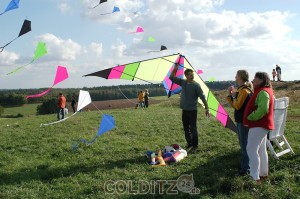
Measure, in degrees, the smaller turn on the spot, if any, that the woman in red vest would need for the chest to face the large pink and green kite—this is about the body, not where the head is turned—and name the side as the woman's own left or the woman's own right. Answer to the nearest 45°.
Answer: approximately 45° to the woman's own right

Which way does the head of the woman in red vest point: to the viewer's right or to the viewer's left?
to the viewer's left

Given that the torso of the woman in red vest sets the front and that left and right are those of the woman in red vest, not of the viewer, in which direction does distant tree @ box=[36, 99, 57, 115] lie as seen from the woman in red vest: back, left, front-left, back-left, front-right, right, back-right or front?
front-right

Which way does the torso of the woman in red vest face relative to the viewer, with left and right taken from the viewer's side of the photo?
facing to the left of the viewer

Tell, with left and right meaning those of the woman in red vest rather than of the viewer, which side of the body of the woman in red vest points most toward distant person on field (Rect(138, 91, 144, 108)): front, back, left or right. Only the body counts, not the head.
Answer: right

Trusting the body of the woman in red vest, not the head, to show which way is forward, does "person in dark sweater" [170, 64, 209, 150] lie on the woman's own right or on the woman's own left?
on the woman's own right
